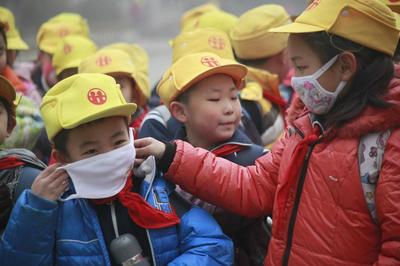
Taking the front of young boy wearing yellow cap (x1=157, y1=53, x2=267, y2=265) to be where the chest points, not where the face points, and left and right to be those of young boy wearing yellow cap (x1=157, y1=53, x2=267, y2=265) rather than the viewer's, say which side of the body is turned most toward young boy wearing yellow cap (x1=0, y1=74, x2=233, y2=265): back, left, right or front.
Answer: right

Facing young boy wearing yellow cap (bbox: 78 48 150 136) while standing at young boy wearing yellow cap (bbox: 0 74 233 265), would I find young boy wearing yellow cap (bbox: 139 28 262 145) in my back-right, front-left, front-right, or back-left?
front-right

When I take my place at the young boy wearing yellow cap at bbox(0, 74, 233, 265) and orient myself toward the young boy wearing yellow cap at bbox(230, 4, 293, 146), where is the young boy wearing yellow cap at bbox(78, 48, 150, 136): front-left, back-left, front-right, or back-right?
front-left

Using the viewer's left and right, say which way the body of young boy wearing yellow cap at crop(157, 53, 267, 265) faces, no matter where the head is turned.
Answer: facing the viewer and to the right of the viewer

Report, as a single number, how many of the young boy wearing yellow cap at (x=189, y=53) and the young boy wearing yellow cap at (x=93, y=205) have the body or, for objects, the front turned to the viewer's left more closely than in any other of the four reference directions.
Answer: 0

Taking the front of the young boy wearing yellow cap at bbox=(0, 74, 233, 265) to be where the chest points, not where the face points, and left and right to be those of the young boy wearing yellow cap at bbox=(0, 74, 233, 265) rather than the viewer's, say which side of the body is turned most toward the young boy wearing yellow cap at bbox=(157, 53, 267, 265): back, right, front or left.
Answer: left

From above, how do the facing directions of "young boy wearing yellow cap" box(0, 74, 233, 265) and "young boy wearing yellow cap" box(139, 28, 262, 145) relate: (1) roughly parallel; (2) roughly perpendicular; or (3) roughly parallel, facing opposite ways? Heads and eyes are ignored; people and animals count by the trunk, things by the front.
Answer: roughly parallel

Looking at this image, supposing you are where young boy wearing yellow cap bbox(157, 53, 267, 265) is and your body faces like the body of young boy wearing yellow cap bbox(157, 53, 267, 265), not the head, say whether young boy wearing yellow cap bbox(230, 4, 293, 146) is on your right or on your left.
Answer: on your left
